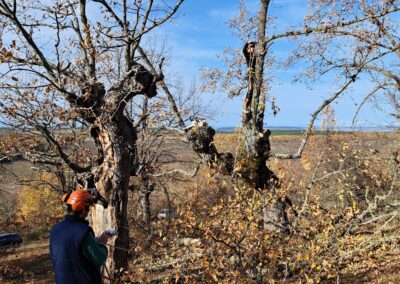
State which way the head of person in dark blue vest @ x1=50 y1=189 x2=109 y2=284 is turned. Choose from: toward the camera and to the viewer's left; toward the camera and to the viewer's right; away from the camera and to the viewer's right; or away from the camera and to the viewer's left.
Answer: away from the camera and to the viewer's right

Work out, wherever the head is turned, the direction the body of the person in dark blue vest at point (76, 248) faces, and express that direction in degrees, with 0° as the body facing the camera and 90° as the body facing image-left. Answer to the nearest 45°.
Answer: approximately 225°
